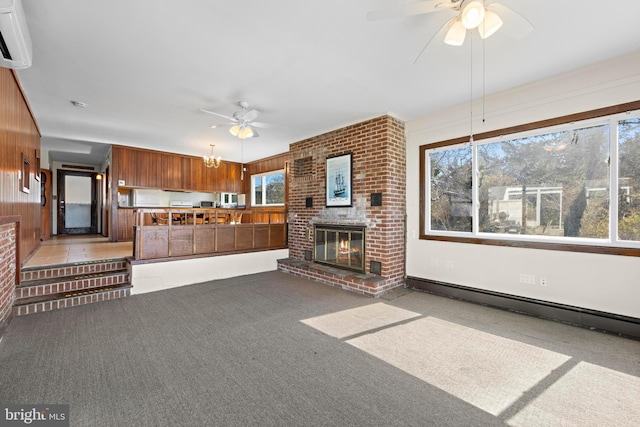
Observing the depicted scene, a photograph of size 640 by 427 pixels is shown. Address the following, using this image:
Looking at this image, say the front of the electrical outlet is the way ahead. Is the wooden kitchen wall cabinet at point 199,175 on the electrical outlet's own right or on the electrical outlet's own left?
on the electrical outlet's own right

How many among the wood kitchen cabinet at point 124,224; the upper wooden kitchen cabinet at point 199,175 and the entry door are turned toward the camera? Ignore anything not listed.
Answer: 3

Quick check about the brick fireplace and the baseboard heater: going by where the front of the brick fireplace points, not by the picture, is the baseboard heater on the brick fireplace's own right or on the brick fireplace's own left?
on the brick fireplace's own left

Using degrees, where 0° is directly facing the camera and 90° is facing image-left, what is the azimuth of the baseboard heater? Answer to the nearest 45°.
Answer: approximately 45°

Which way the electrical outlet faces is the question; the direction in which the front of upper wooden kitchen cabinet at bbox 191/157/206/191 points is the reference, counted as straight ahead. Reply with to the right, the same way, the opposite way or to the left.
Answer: to the right

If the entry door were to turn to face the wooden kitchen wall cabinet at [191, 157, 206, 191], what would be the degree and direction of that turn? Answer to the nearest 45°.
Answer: approximately 45° to its left

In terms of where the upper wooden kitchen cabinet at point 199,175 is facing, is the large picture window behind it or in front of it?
in front

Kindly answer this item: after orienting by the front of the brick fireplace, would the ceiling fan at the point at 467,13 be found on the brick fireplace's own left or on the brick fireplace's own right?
on the brick fireplace's own left

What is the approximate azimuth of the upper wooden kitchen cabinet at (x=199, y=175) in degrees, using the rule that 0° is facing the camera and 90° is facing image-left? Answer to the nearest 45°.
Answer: approximately 0°

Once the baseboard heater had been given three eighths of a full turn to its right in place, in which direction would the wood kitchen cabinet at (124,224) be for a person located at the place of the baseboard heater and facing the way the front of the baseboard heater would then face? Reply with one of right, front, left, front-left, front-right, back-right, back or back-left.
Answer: left

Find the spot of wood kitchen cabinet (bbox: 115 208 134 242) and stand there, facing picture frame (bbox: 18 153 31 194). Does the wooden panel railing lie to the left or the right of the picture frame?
left

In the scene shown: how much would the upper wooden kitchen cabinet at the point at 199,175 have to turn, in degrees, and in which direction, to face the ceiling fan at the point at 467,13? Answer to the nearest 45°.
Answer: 0° — it already faces it

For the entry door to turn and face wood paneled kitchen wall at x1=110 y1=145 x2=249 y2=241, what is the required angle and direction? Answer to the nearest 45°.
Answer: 0° — it already faces it

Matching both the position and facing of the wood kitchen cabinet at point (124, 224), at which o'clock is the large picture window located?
The large picture window is roughly at 11 o'clock from the wood kitchen cabinet.

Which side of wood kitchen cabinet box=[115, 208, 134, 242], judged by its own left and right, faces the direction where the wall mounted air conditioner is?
front

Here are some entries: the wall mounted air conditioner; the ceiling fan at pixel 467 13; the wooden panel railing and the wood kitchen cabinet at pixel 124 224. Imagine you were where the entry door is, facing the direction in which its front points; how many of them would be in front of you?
4
